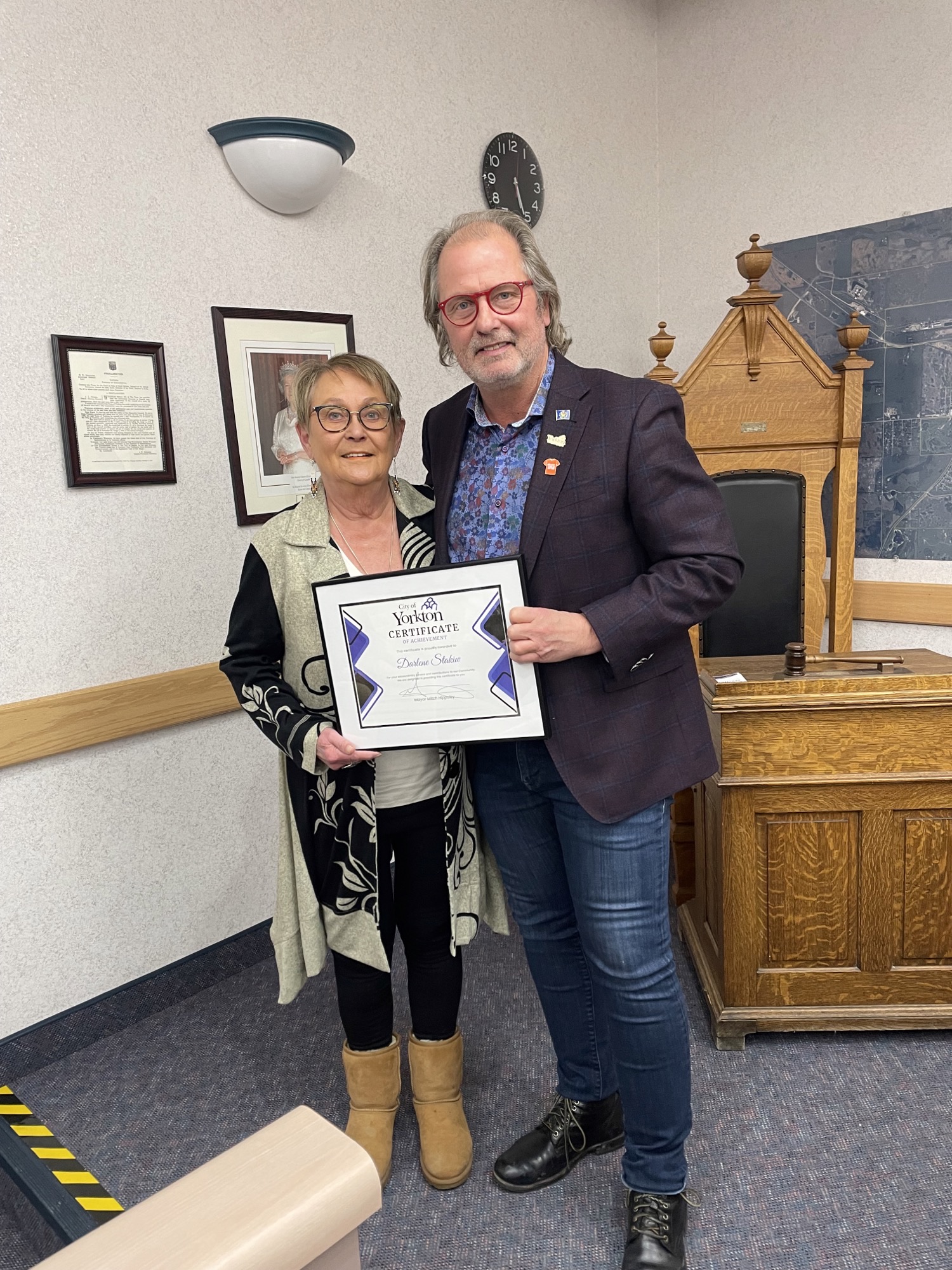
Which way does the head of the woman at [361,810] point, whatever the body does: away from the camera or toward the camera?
toward the camera

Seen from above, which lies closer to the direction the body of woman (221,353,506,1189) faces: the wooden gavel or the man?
the man

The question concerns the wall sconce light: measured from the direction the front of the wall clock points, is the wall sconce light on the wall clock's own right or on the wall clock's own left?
on the wall clock's own right

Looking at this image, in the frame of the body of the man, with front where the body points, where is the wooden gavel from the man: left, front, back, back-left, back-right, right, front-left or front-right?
back

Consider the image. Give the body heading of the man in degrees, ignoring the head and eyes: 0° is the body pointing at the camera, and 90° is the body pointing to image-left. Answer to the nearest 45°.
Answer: approximately 45°

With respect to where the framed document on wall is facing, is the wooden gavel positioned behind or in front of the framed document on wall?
in front

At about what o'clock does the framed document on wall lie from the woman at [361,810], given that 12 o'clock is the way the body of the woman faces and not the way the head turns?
The framed document on wall is roughly at 5 o'clock from the woman.

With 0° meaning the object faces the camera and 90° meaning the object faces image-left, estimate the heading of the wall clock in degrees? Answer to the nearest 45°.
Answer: approximately 315°

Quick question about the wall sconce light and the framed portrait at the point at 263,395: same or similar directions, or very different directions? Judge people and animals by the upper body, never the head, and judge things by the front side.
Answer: same or similar directions

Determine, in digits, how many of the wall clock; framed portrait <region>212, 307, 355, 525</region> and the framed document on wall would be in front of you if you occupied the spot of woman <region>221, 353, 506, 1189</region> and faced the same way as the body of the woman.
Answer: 0

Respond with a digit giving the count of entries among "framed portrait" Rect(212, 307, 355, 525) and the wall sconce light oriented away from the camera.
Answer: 0

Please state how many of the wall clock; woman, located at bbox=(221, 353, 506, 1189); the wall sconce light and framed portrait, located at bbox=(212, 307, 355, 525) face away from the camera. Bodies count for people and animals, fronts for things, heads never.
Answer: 0

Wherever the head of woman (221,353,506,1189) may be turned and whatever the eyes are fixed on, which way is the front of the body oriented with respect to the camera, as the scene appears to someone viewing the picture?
toward the camera

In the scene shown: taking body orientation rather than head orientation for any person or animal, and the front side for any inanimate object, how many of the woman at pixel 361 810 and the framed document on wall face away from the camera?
0

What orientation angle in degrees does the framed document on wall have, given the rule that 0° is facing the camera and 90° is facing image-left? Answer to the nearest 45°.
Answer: approximately 315°

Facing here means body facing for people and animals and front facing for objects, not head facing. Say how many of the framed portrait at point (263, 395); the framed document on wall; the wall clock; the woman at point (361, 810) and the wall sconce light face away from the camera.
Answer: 0
